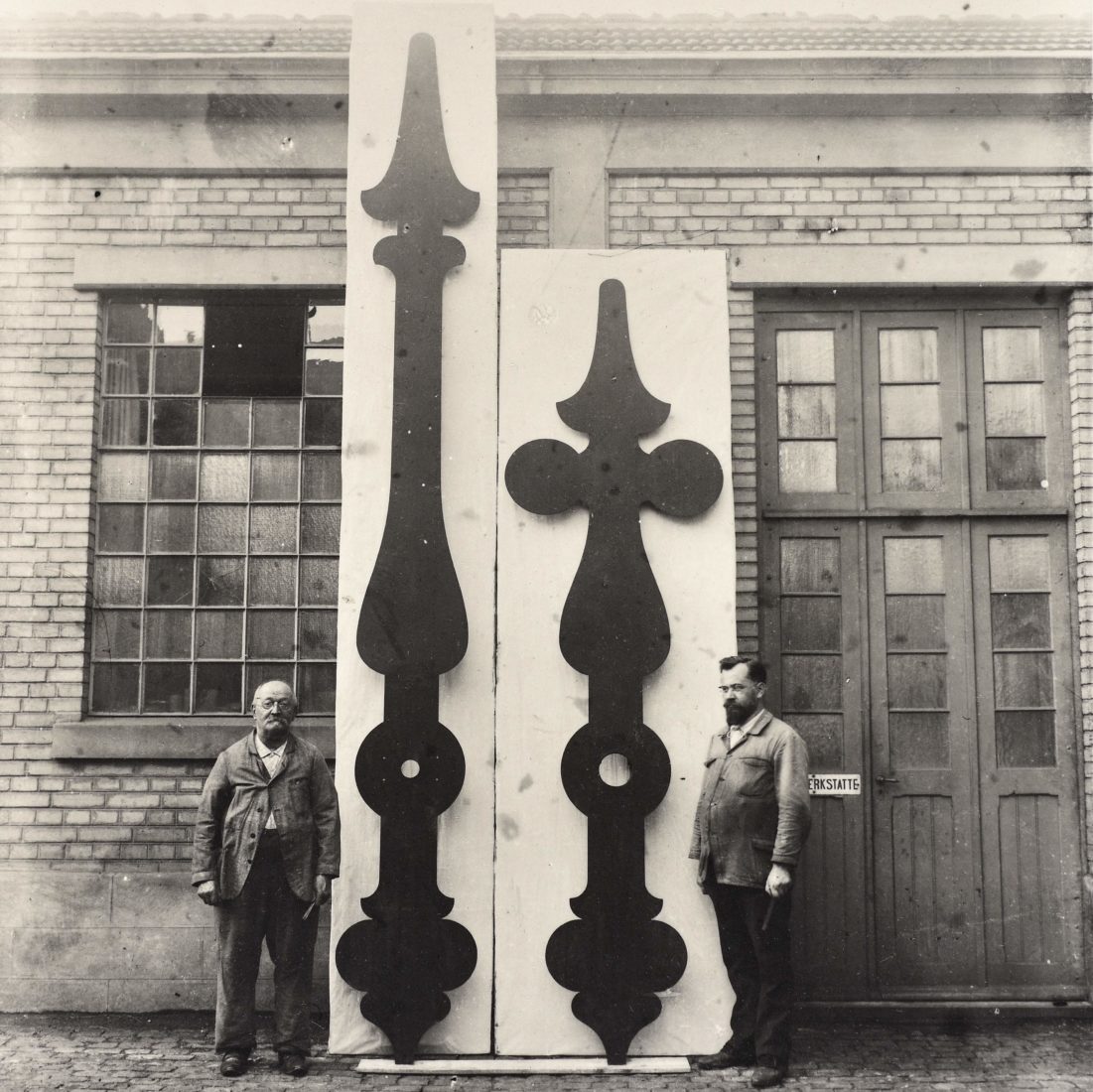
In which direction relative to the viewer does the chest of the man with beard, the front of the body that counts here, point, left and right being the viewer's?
facing the viewer and to the left of the viewer

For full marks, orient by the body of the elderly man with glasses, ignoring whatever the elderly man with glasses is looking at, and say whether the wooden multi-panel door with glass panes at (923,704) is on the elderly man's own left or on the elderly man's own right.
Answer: on the elderly man's own left

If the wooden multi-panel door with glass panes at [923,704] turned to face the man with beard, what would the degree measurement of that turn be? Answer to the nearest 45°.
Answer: approximately 45° to its right

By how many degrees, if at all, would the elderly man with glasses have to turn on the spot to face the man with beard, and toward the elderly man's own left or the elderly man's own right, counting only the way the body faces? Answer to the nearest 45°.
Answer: approximately 90° to the elderly man's own left

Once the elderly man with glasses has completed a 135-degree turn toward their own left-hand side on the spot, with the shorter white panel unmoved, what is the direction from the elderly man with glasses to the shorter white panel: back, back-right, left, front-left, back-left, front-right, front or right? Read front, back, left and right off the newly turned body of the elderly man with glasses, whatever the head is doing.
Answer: front-right

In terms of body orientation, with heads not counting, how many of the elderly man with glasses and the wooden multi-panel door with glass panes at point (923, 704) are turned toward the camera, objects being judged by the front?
2

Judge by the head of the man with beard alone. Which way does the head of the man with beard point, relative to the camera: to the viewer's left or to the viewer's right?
to the viewer's left

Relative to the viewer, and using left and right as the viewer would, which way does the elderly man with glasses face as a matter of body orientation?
facing the viewer

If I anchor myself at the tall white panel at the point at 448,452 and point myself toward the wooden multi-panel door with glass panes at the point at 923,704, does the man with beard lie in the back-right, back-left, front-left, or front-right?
front-right

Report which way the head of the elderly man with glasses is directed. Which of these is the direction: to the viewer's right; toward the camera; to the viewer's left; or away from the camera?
toward the camera

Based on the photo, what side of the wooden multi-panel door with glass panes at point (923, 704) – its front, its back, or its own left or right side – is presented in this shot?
front

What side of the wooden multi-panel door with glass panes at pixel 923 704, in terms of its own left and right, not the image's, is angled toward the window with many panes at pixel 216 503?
right

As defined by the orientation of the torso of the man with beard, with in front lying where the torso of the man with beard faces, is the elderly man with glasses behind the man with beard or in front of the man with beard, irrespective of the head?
in front
